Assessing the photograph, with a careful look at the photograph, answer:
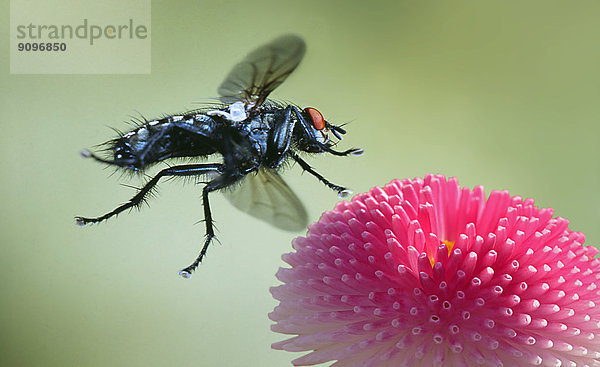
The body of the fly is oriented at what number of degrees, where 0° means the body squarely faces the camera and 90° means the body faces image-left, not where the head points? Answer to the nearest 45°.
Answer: approximately 270°
